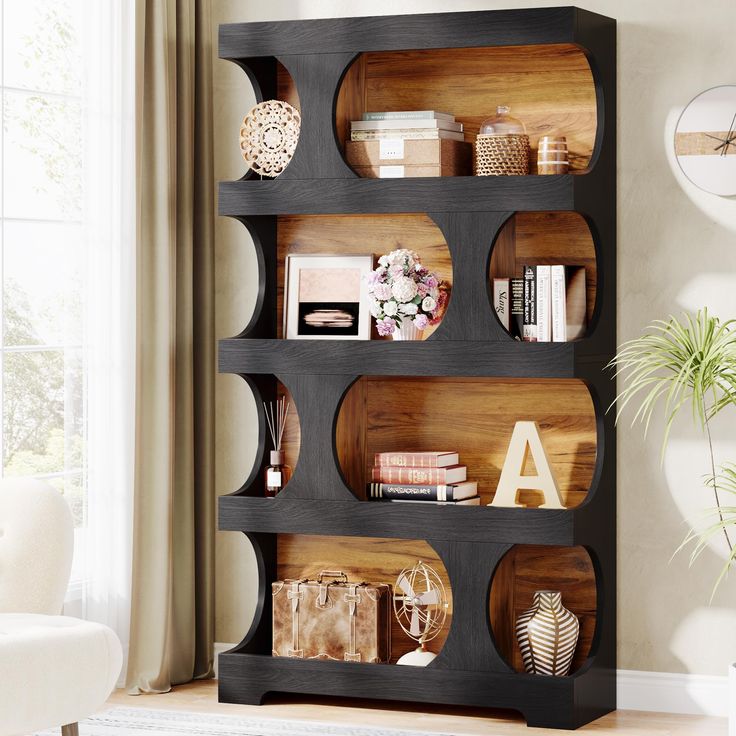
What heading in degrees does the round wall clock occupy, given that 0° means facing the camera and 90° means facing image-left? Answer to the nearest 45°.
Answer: approximately 0°
